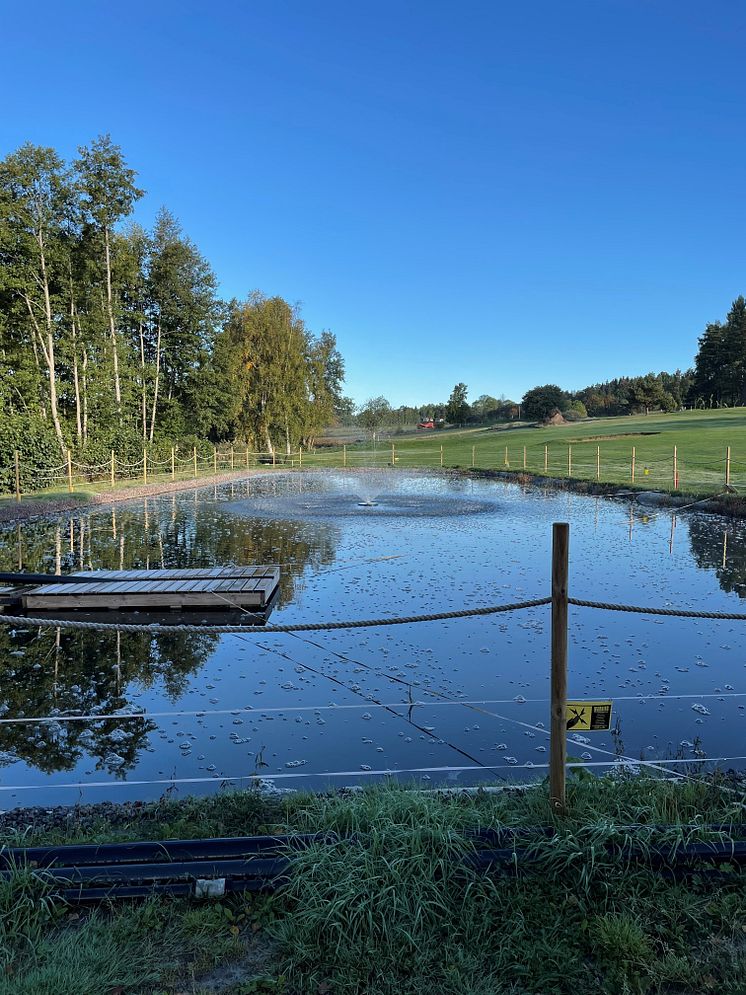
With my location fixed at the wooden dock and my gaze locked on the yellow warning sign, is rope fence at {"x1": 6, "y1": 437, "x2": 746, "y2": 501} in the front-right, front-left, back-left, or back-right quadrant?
back-left

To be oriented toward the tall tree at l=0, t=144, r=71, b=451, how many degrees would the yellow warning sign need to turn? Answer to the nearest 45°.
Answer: approximately 135° to its right

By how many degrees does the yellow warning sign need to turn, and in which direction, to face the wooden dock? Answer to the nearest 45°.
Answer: approximately 135° to its right

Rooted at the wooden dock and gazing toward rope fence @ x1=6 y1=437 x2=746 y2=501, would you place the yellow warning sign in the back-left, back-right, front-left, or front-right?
back-right

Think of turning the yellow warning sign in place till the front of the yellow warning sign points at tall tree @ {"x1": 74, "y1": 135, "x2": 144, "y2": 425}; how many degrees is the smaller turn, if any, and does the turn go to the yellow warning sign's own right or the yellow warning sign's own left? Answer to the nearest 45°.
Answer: approximately 135° to the yellow warning sign's own right

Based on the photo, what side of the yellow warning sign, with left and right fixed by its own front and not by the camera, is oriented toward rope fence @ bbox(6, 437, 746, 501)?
back

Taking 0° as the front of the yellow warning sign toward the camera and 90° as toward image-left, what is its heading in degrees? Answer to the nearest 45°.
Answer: approximately 0°
